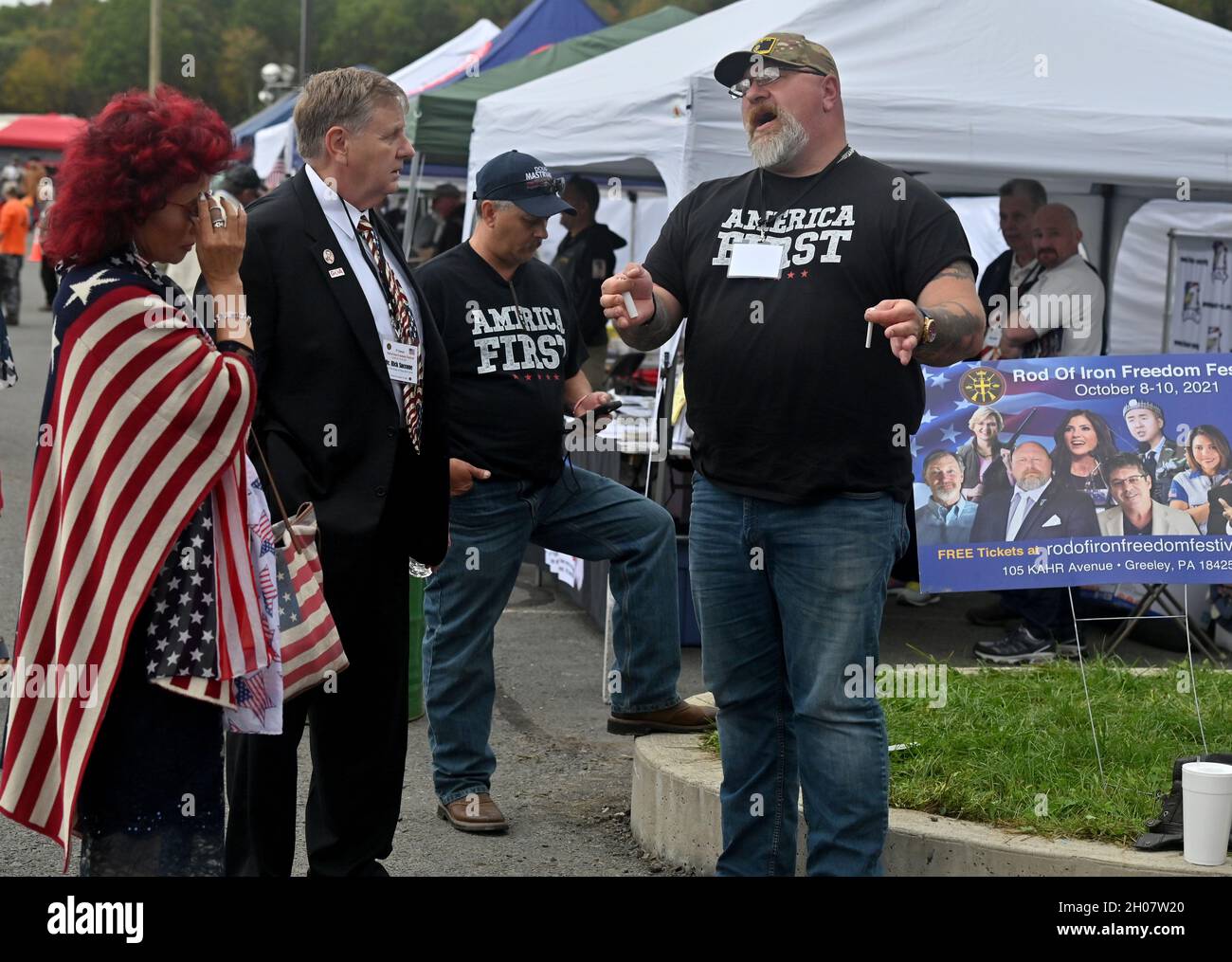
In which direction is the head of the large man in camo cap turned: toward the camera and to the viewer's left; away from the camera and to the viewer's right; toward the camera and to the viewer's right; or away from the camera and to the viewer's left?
toward the camera and to the viewer's left

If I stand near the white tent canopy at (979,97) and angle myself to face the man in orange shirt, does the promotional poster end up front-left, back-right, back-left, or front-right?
back-left

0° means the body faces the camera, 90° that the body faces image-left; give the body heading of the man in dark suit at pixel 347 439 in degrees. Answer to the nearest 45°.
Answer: approximately 315°

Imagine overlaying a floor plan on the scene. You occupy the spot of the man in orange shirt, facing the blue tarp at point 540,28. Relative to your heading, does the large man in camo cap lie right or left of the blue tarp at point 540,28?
right

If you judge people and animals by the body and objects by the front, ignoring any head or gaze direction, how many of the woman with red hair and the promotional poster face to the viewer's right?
1

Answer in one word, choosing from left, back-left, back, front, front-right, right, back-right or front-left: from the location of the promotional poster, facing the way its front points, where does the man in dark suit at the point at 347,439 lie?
front-right

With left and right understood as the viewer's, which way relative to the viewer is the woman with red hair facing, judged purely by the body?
facing to the right of the viewer

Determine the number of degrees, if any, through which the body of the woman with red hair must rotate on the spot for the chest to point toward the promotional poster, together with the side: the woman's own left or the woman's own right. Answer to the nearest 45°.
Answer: approximately 45° to the woman's own left

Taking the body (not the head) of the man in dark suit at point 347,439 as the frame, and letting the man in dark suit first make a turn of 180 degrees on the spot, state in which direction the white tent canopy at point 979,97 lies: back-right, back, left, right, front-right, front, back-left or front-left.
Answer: right

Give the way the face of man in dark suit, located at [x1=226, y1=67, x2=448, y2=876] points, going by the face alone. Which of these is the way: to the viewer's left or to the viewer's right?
to the viewer's right

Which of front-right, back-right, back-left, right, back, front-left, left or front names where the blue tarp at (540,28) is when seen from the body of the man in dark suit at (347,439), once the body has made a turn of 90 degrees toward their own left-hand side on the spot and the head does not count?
front-left

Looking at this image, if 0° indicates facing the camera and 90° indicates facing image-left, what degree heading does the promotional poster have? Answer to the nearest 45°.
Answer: approximately 0°

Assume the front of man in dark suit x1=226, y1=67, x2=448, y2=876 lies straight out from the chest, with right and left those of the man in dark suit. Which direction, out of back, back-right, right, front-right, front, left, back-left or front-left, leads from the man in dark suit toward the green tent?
back-left

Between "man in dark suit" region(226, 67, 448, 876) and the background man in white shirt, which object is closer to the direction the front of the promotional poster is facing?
the man in dark suit
